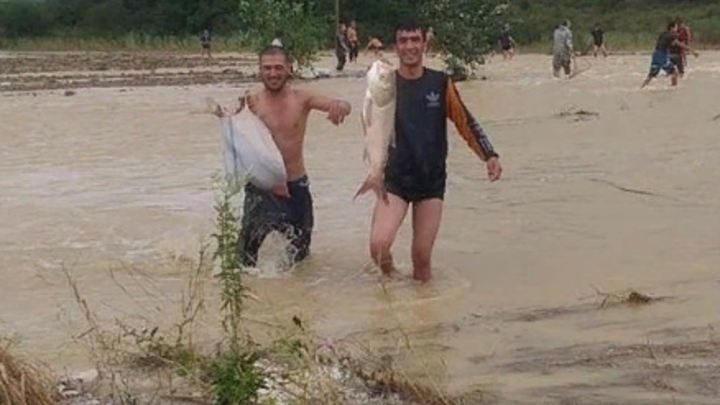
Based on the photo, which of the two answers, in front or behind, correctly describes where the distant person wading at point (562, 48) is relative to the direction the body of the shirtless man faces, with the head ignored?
behind

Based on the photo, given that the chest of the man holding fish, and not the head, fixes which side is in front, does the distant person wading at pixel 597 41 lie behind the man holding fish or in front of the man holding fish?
behind

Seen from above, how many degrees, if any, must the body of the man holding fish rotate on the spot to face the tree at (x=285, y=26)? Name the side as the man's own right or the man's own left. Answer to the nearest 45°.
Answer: approximately 180°

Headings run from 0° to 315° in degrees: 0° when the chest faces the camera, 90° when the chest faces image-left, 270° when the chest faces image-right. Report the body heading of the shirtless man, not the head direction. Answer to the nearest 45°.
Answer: approximately 0°

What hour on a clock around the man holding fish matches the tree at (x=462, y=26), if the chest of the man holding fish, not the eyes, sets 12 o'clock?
The tree is roughly at 6 o'clock from the man holding fish.

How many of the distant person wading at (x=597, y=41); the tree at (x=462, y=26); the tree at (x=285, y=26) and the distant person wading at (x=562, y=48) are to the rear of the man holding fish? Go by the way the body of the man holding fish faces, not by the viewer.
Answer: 4

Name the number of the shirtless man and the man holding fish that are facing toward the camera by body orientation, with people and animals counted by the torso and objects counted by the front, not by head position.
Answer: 2

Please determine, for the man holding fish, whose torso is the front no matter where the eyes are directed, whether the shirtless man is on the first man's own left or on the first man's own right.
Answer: on the first man's own right

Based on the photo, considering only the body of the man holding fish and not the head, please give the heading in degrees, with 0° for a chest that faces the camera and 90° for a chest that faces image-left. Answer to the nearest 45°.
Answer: approximately 0°

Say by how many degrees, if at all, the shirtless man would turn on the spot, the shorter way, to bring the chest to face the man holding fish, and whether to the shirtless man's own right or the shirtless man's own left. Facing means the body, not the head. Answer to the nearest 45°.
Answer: approximately 45° to the shirtless man's own left
